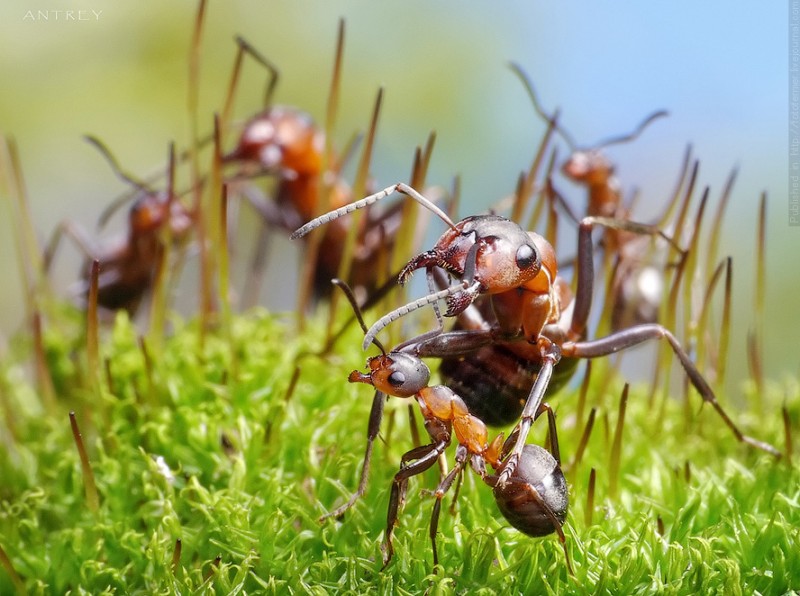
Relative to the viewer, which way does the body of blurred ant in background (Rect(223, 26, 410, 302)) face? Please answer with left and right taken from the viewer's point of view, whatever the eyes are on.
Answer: facing to the left of the viewer

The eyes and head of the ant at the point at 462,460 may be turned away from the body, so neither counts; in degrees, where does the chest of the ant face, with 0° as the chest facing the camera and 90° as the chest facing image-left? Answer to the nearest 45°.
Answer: approximately 90°

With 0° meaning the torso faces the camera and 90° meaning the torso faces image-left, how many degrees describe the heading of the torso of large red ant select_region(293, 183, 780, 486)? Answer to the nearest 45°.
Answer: approximately 45°

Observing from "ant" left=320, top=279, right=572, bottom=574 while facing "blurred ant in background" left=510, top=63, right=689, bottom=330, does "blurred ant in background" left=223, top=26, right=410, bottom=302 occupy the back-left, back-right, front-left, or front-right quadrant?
front-left

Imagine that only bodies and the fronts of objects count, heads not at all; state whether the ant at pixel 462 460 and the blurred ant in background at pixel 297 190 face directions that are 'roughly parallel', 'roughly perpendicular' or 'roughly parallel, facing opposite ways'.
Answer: roughly parallel

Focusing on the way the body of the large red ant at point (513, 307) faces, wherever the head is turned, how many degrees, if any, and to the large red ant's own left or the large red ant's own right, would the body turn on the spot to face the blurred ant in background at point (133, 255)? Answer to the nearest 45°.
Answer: approximately 90° to the large red ant's own right

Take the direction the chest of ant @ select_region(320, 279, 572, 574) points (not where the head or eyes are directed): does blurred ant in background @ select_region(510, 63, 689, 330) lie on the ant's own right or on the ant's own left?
on the ant's own right

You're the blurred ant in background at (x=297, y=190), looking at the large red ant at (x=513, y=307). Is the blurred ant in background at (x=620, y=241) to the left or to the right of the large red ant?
left
